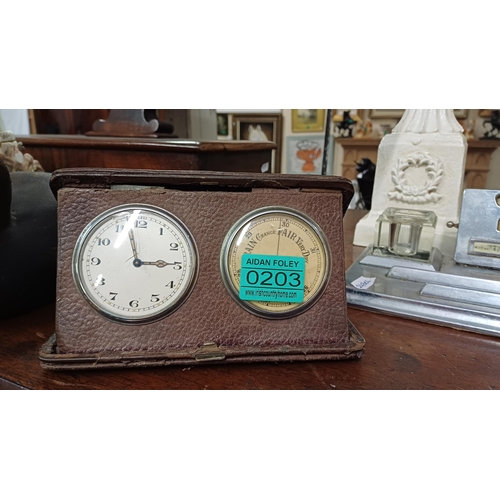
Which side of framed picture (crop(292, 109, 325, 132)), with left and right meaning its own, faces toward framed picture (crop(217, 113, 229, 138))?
right

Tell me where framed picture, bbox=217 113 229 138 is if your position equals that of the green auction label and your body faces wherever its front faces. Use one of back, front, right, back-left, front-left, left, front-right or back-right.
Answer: back

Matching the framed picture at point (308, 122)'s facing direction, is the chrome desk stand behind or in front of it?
in front

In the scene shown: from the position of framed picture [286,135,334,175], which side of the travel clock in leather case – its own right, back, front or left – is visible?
back

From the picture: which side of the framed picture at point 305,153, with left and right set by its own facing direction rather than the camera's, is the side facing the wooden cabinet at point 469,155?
left

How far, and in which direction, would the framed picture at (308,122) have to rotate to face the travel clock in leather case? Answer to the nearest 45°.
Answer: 0° — it already faces it

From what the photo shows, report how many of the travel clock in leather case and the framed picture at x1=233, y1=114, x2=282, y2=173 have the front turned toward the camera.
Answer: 2

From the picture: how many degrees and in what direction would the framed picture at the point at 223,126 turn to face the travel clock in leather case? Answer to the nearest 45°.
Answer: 0° — it already faces it
